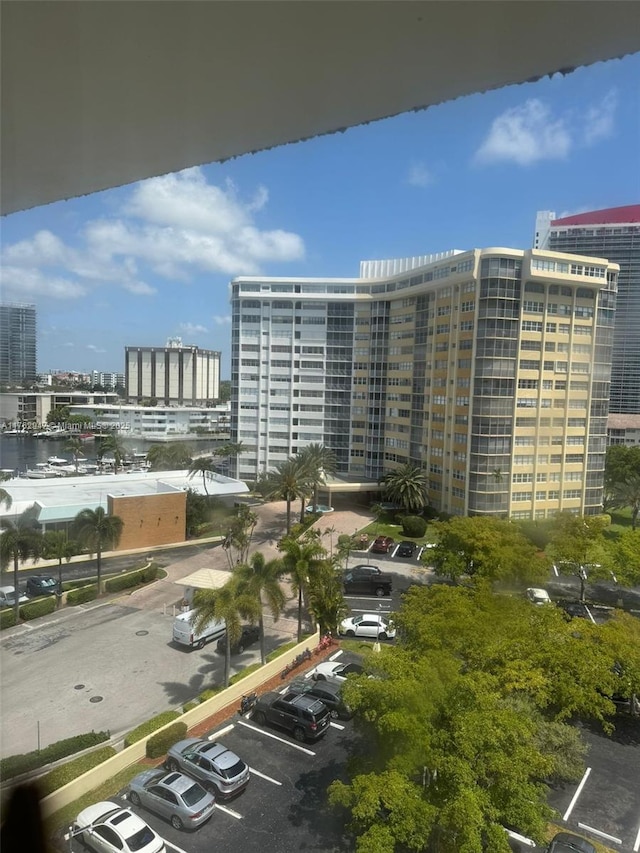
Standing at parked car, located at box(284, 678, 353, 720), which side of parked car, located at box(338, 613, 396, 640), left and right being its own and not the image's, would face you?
left

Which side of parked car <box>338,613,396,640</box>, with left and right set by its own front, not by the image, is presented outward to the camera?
left

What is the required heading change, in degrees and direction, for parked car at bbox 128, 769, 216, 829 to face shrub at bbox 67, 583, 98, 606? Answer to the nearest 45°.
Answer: approximately 45° to its right

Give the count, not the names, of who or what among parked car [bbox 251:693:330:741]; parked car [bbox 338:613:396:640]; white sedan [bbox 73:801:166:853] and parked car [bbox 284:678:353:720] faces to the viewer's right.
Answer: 0

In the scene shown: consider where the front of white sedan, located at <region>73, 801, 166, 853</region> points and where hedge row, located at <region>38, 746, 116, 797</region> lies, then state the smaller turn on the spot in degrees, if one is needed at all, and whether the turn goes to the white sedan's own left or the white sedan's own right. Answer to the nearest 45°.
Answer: approximately 45° to the white sedan's own right

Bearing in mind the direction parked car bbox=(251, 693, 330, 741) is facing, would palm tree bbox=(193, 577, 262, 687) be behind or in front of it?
in front

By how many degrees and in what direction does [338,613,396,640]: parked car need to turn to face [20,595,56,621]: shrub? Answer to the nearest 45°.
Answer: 0° — it already faces it

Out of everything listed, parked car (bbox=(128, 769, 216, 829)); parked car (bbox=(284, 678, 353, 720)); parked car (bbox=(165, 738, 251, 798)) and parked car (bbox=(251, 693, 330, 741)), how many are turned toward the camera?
0

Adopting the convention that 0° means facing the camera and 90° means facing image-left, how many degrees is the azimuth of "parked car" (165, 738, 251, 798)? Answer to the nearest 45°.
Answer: approximately 135°

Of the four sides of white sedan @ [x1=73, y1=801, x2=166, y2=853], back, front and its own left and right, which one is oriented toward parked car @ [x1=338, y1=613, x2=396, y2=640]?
right

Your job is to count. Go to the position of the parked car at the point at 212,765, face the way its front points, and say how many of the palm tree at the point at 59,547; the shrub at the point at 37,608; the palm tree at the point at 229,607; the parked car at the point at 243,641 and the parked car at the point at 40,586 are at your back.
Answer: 0

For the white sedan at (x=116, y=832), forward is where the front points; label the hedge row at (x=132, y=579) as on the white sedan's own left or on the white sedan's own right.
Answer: on the white sedan's own right

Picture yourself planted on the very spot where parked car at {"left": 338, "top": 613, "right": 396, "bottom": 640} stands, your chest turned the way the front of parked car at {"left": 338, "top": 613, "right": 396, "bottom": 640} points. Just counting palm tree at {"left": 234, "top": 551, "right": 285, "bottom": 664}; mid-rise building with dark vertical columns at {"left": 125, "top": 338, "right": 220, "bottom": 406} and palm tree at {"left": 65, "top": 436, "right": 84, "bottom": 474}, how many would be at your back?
0

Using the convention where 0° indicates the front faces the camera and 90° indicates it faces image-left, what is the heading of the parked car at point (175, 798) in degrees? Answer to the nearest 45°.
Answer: approximately 135°

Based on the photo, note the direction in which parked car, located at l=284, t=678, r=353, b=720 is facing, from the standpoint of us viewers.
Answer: facing away from the viewer and to the left of the viewer

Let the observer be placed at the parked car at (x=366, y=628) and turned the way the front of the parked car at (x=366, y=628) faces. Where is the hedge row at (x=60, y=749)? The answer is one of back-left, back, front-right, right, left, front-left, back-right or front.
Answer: front-left

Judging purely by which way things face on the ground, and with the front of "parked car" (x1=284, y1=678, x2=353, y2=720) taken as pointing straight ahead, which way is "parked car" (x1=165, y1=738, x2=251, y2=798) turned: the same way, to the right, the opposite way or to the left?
the same way

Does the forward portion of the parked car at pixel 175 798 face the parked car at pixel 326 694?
no

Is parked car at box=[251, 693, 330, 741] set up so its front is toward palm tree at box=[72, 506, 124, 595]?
yes

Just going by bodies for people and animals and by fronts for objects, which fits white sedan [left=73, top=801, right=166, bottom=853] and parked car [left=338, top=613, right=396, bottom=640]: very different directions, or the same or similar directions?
same or similar directions

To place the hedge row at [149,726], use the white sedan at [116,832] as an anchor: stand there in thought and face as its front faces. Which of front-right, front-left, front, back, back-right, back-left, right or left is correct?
front-right

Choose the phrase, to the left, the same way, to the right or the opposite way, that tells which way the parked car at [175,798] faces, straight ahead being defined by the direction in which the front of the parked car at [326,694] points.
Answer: the same way
